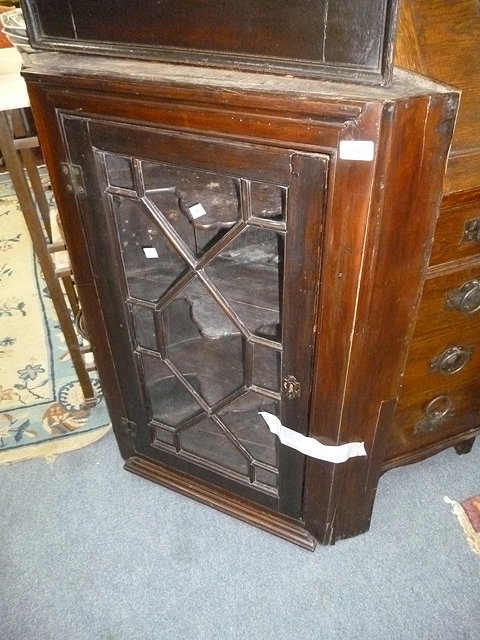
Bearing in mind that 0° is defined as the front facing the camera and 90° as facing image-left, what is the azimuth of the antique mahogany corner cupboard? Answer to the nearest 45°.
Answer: approximately 45°

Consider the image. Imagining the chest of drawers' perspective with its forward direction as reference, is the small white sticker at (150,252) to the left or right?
on its right
